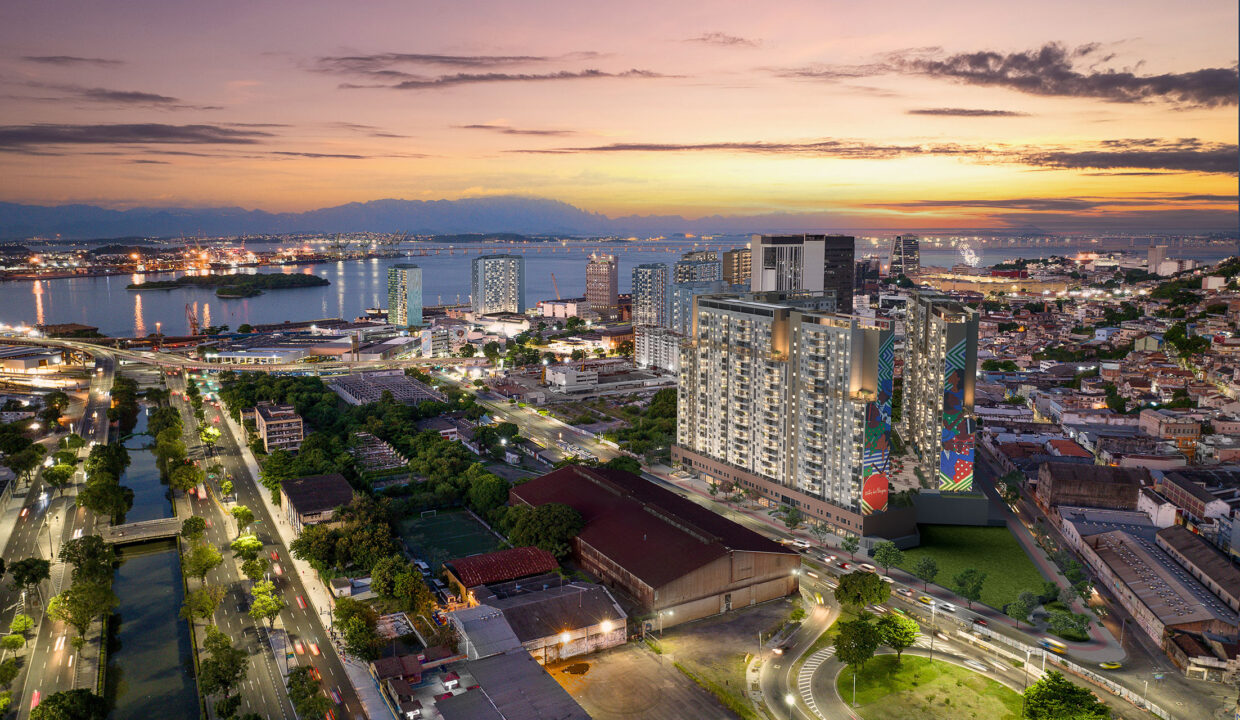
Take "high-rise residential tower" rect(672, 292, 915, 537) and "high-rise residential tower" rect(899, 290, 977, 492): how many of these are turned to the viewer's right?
0

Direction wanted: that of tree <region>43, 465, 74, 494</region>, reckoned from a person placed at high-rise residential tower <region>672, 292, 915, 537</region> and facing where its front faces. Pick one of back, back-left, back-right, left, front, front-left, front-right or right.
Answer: front-right

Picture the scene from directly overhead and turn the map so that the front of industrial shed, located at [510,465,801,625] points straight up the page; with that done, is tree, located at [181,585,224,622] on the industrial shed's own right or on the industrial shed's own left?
on the industrial shed's own right

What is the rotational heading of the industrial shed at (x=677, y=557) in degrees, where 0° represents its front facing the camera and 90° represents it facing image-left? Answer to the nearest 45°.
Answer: approximately 315°

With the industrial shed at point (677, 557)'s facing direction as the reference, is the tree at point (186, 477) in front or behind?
behind
